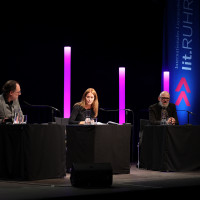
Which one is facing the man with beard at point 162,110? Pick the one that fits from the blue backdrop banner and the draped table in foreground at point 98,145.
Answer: the blue backdrop banner

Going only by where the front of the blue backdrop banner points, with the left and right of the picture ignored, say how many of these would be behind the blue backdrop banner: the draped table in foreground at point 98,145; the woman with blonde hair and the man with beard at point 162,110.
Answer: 0

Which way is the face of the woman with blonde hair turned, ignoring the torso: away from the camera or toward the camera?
toward the camera

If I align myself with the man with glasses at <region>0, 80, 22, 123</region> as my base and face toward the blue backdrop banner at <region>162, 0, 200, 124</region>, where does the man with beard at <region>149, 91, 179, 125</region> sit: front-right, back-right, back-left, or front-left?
front-right

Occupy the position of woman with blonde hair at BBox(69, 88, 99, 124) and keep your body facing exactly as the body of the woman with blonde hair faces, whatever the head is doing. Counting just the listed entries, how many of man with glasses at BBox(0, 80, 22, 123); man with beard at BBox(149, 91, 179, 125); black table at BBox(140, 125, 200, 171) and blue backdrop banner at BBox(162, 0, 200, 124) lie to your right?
1

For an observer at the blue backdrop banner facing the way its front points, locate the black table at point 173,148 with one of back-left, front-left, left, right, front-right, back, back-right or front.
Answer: front

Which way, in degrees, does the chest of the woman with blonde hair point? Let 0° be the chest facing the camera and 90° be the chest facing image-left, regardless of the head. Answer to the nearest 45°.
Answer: approximately 315°

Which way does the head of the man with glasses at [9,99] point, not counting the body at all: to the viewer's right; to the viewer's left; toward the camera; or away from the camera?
to the viewer's right

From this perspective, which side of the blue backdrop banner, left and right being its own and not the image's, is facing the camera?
front

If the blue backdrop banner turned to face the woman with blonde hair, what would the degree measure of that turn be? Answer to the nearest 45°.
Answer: approximately 45° to its right

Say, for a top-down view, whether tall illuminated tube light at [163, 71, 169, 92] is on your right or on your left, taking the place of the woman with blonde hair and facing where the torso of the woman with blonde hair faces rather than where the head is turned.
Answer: on your left
